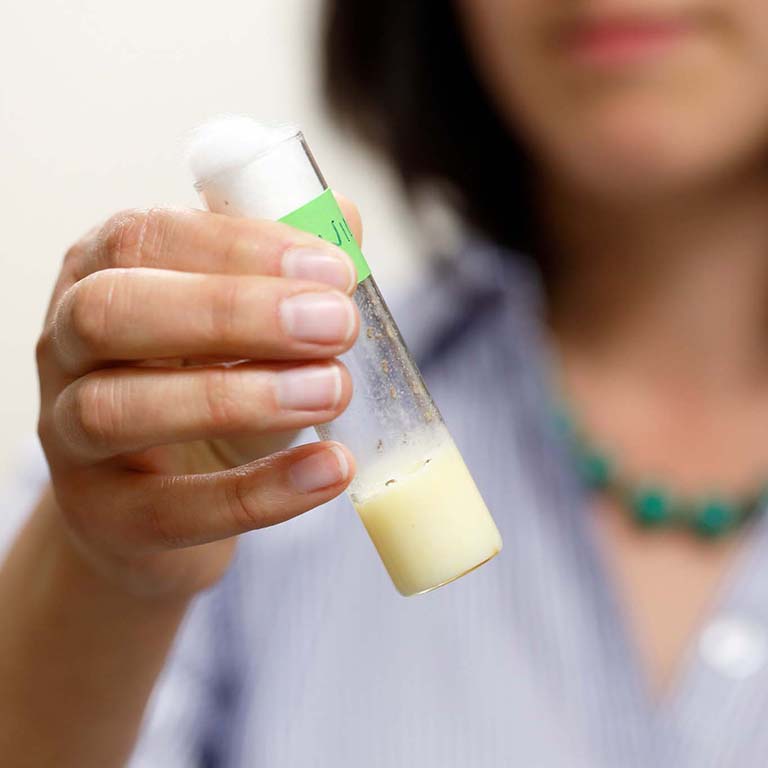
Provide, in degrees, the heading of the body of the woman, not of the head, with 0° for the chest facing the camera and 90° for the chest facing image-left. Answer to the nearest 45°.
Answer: approximately 0°
